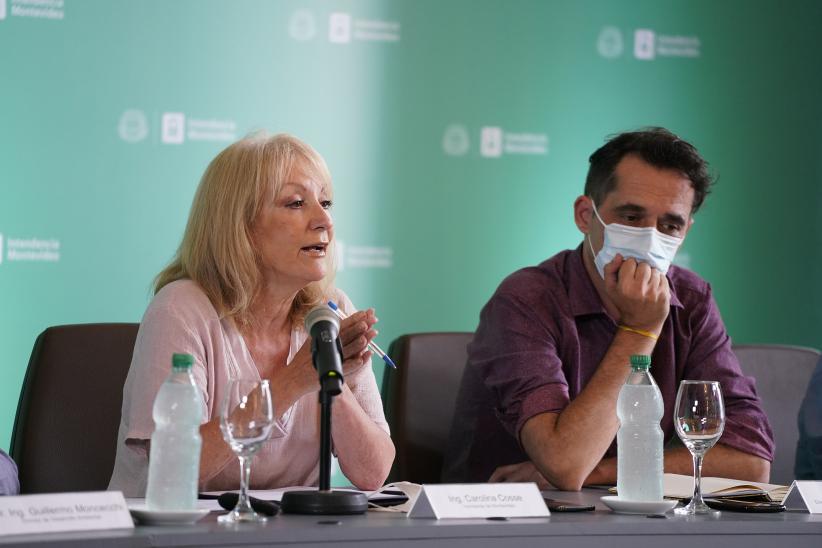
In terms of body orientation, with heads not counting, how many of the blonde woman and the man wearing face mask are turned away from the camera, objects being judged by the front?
0

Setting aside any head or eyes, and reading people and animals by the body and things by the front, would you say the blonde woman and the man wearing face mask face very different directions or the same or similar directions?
same or similar directions

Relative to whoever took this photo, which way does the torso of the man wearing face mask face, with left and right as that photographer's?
facing the viewer and to the right of the viewer

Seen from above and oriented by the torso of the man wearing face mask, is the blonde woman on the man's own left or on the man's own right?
on the man's own right

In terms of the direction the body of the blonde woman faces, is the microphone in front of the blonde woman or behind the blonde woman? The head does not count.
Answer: in front

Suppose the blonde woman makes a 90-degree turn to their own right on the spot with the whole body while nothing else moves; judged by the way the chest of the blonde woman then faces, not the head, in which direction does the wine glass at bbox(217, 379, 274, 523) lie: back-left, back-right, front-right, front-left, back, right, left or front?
front-left

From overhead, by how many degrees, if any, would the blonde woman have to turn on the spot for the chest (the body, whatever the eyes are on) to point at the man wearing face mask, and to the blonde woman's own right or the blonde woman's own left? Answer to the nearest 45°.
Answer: approximately 45° to the blonde woman's own left

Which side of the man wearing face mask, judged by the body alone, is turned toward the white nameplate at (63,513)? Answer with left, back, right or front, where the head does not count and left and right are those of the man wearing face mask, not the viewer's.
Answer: right

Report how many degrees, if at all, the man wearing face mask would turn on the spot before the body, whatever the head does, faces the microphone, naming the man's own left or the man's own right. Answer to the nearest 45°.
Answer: approximately 45° to the man's own right

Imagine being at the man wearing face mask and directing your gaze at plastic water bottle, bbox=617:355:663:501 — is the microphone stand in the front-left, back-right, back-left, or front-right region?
front-right

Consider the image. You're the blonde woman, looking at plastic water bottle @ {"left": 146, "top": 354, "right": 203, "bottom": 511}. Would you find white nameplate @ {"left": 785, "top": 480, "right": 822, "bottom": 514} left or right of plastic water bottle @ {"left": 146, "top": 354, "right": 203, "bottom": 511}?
left

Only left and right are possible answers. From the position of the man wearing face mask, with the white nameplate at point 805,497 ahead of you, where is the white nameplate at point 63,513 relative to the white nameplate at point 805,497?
right

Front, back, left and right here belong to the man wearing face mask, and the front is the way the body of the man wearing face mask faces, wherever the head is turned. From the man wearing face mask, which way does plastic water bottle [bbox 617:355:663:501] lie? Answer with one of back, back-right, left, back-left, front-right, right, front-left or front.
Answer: front-right

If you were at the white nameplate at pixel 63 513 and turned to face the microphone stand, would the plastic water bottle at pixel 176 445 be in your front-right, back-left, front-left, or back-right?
front-left

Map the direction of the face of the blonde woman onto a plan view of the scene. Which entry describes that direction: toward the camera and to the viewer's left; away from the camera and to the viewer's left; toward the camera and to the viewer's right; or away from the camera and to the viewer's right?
toward the camera and to the viewer's right

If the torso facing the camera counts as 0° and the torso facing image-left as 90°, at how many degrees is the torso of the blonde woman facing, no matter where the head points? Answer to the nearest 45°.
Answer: approximately 315°
